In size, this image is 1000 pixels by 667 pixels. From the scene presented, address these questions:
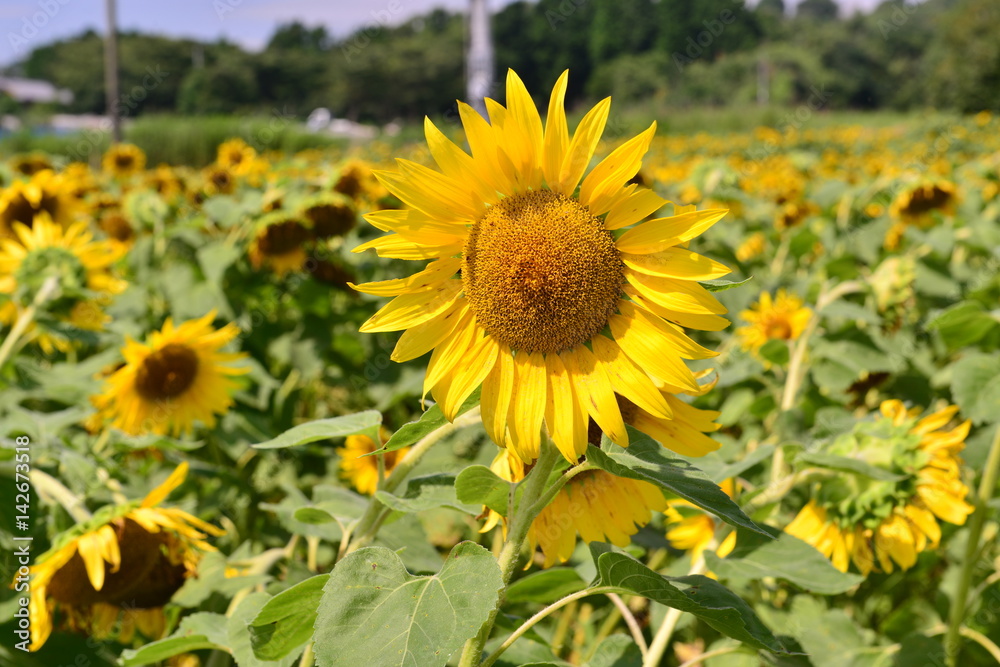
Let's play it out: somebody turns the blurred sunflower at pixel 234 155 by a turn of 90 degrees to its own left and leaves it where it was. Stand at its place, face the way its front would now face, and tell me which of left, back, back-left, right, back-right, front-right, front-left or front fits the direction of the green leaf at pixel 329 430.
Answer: right

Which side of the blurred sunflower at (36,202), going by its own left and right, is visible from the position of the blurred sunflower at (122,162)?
back

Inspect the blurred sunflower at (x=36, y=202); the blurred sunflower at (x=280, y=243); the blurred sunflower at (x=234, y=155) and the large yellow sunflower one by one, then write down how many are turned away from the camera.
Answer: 0

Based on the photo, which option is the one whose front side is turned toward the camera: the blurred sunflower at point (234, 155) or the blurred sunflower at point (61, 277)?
the blurred sunflower at point (234, 155)

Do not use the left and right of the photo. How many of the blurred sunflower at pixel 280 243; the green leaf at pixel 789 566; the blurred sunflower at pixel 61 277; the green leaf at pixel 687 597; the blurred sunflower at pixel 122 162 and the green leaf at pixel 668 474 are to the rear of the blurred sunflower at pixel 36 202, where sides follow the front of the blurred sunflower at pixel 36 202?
1

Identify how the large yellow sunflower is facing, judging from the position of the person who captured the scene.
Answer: facing the viewer

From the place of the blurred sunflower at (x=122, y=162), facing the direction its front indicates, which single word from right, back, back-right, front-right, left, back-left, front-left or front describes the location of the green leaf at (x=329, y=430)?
front

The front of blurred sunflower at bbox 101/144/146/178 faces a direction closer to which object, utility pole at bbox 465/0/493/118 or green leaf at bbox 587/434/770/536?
the green leaf

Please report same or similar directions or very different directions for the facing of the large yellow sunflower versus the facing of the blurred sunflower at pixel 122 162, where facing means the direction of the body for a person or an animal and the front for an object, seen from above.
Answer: same or similar directions

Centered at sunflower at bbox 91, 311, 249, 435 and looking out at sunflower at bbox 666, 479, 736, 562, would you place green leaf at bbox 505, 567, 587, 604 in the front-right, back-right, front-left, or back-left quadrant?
front-right

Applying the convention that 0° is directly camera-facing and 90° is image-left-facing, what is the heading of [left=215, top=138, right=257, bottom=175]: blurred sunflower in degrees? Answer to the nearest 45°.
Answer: approximately 0°

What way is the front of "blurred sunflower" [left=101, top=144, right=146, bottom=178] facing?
toward the camera

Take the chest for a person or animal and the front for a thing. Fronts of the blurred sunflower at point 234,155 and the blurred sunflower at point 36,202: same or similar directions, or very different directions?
same or similar directions

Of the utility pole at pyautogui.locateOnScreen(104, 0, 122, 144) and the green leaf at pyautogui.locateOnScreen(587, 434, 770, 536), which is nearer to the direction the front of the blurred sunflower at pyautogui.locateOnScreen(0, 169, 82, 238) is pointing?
the green leaf
